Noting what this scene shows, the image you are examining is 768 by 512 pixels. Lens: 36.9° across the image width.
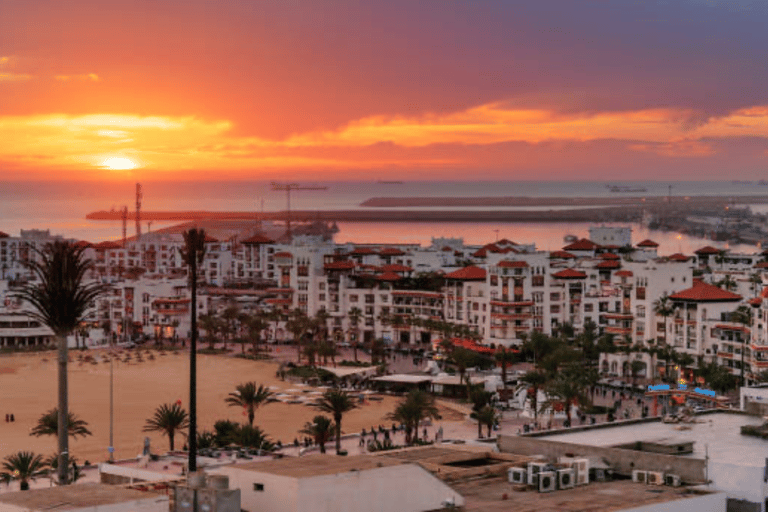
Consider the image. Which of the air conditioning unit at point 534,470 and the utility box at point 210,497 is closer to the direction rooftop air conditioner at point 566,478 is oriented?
the utility box

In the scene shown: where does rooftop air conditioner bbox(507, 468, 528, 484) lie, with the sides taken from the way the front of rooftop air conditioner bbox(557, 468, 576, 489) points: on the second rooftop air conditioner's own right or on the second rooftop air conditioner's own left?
on the second rooftop air conditioner's own right

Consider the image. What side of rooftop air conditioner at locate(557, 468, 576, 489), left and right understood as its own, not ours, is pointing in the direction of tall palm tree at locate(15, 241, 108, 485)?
right

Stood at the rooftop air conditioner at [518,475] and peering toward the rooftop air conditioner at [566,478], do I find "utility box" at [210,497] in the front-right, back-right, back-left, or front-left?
back-right

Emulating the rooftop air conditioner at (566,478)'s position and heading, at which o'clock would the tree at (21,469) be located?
The tree is roughly at 3 o'clock from the rooftop air conditioner.
